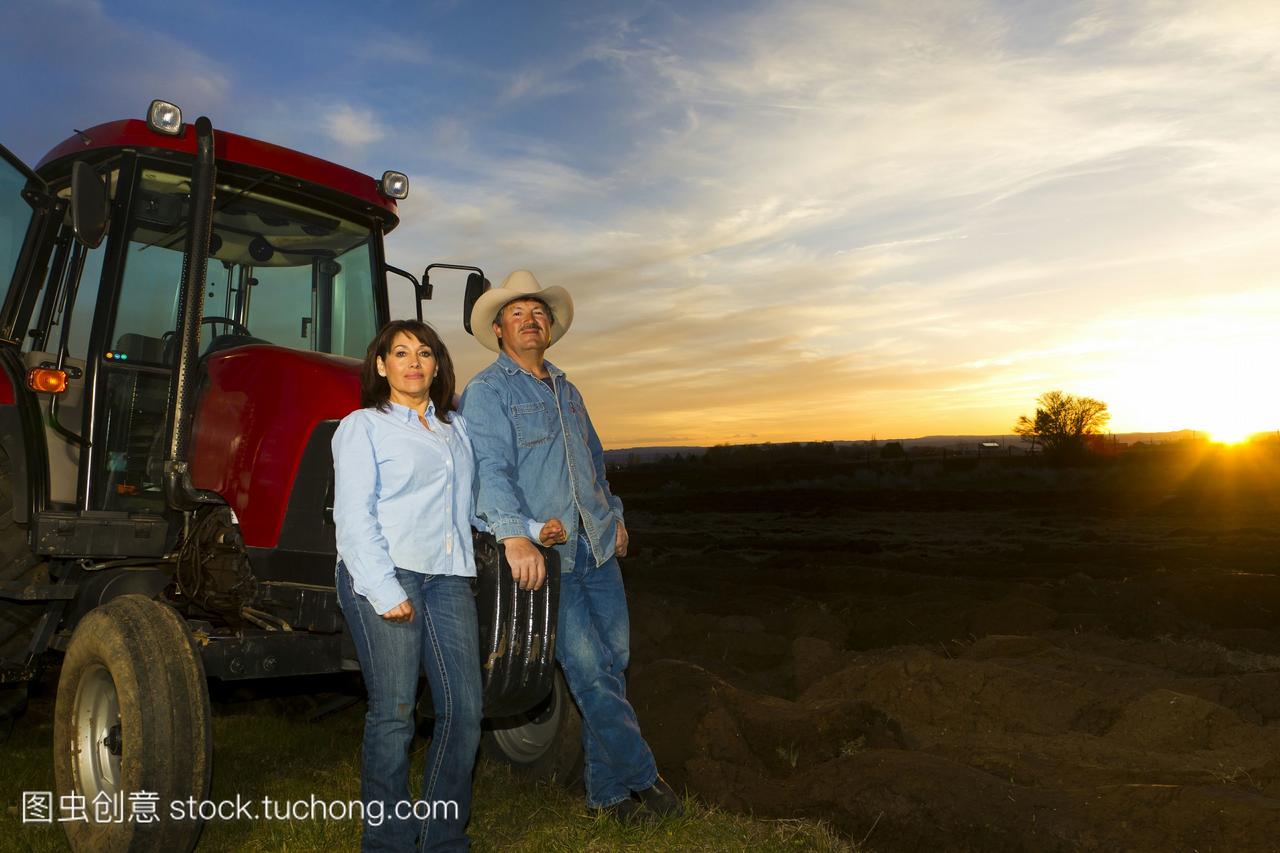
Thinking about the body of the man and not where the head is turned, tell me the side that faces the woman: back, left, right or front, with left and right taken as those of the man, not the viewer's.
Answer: right

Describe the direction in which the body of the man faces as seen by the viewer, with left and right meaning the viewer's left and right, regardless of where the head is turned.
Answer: facing the viewer and to the right of the viewer

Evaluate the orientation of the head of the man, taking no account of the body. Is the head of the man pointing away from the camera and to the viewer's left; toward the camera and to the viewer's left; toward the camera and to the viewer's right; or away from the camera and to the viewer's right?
toward the camera and to the viewer's right

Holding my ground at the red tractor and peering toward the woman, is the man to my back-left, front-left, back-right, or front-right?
front-left

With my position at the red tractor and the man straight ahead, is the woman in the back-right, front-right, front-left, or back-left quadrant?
front-right

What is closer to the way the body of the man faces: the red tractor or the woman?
the woman

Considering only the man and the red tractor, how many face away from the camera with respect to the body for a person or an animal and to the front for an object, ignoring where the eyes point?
0
